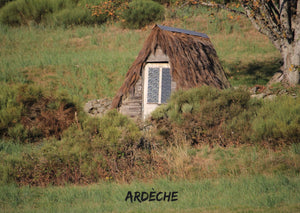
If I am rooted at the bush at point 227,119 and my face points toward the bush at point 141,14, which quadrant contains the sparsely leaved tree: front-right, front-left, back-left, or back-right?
front-right

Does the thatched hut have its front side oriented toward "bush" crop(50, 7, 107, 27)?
no

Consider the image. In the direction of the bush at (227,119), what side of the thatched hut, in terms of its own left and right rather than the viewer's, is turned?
left

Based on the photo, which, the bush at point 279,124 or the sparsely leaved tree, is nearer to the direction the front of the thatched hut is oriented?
the bush

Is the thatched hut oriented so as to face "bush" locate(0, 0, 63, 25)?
no

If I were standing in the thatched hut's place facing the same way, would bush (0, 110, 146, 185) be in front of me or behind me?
in front

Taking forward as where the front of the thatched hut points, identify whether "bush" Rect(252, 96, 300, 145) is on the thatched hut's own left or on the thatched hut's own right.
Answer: on the thatched hut's own left

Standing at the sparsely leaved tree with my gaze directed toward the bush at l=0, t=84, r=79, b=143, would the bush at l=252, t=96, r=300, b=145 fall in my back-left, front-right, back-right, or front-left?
front-left

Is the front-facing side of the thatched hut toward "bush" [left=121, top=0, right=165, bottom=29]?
no

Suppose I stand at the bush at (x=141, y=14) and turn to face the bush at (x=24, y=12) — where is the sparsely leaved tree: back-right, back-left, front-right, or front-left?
back-left

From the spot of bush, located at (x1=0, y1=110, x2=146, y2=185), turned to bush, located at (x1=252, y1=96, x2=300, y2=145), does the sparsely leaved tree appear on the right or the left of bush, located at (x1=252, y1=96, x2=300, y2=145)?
left

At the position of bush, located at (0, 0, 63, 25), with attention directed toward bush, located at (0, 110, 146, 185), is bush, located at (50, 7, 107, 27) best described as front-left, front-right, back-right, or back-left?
front-left

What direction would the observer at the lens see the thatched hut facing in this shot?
facing the viewer and to the left of the viewer

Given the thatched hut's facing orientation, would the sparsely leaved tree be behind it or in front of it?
behind

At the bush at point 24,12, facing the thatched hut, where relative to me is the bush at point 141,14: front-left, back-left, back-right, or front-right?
front-left

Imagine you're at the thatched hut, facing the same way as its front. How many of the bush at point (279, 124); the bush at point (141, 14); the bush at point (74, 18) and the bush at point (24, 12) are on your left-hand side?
1
